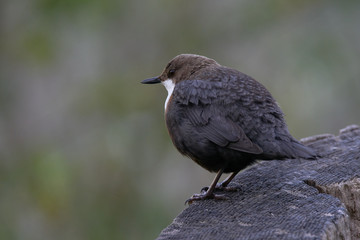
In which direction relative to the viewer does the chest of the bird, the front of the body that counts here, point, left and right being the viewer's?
facing to the left of the viewer
